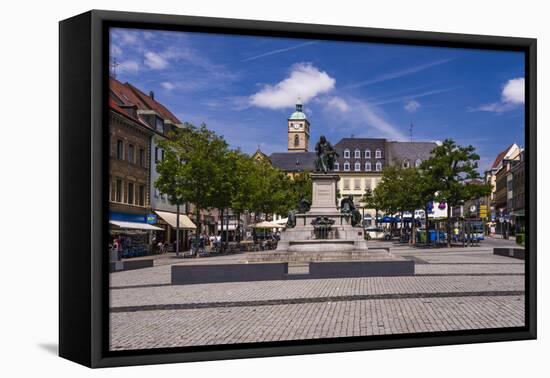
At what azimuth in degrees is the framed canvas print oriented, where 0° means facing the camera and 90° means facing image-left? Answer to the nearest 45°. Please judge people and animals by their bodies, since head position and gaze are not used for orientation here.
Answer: approximately 315°
